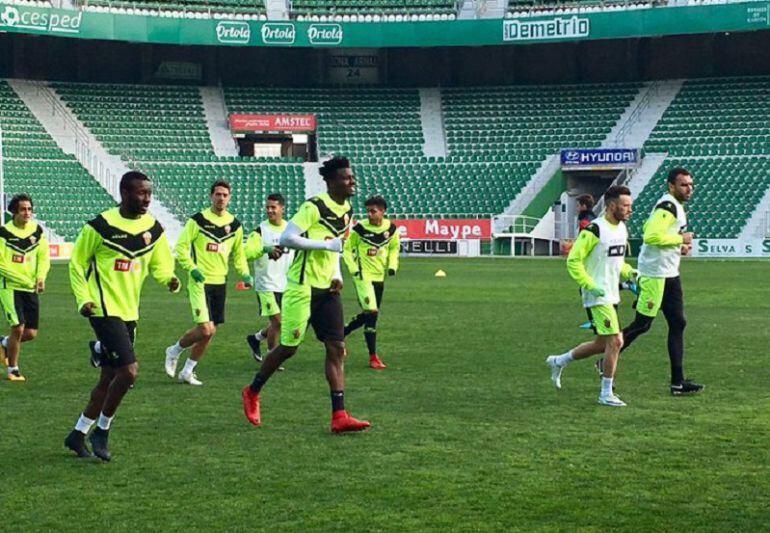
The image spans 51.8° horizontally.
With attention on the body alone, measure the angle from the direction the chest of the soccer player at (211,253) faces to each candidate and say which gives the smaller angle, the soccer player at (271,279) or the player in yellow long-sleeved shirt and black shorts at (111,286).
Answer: the player in yellow long-sleeved shirt and black shorts

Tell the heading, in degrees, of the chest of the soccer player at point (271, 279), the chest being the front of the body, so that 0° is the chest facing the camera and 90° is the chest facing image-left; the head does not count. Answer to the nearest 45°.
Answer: approximately 315°

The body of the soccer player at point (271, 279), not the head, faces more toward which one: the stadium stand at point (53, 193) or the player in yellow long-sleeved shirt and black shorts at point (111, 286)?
the player in yellow long-sleeved shirt and black shorts

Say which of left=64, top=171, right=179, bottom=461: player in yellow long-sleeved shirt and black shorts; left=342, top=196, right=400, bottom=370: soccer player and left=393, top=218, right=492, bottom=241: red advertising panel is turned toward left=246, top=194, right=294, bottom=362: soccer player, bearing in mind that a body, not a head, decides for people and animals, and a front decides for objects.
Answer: the red advertising panel

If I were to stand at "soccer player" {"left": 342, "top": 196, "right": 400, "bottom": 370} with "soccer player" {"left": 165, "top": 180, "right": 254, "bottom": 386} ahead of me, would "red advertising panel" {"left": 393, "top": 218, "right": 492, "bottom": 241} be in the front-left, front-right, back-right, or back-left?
back-right

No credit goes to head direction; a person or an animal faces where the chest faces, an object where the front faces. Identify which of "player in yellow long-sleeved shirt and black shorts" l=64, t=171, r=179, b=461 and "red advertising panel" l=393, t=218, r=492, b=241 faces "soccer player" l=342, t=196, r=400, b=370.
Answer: the red advertising panel

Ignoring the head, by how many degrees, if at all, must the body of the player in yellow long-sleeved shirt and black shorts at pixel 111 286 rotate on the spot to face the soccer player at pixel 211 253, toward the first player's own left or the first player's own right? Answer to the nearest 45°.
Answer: approximately 135° to the first player's own left

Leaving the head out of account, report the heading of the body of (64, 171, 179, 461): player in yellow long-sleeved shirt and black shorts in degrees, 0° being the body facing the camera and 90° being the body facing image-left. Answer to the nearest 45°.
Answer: approximately 315°

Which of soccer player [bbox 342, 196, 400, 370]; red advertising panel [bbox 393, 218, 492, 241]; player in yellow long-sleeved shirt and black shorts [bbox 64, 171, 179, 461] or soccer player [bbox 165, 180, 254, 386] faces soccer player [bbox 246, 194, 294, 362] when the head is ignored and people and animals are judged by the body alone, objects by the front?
the red advertising panel

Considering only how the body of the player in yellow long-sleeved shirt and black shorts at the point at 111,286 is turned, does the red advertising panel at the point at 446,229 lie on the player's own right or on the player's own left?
on the player's own left

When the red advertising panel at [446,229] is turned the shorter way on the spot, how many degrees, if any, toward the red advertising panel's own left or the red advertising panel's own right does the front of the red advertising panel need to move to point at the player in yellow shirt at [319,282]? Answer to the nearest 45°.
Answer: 0° — it already faces them
